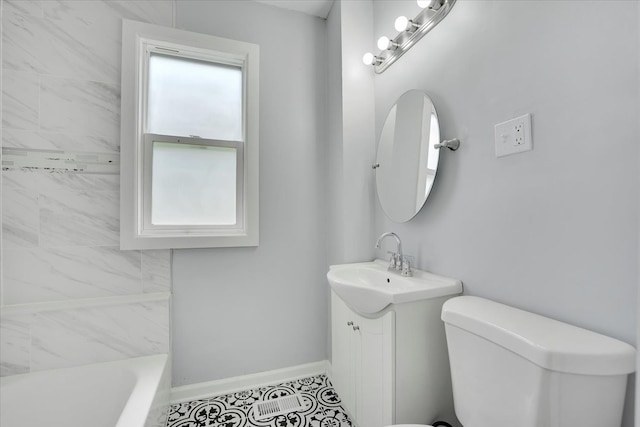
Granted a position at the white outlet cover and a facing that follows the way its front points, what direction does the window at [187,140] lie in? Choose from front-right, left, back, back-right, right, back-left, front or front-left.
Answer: front-right

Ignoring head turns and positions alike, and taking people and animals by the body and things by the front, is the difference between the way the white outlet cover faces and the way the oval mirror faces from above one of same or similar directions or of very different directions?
same or similar directions

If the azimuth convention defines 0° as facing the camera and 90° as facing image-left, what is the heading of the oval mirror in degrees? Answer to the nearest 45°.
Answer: approximately 45°

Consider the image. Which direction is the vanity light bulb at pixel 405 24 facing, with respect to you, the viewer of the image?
facing the viewer and to the left of the viewer

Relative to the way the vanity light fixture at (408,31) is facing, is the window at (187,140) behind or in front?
in front

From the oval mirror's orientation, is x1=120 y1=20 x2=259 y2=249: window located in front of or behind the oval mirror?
in front

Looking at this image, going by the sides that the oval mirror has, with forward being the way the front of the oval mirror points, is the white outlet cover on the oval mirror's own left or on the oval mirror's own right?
on the oval mirror's own left

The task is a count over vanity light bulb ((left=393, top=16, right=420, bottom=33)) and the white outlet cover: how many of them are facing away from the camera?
0

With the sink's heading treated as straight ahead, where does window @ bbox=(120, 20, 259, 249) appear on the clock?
The window is roughly at 2 o'clock from the sink.
